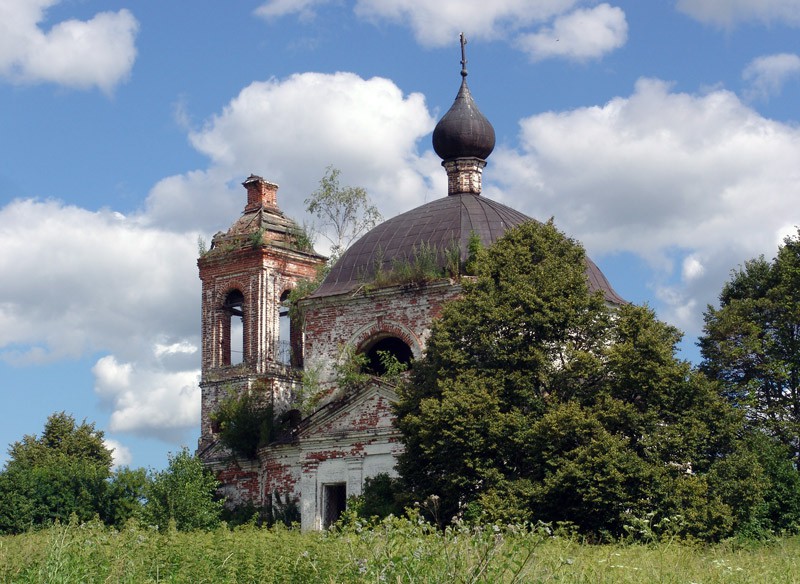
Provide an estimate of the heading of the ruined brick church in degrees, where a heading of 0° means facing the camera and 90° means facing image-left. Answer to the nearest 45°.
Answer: approximately 45°

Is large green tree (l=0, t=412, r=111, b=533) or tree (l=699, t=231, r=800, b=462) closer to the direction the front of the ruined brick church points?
the large green tree

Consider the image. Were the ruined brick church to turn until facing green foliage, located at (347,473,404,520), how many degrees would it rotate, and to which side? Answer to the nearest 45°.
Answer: approximately 45° to its left

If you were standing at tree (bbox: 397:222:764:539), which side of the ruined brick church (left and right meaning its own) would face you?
left

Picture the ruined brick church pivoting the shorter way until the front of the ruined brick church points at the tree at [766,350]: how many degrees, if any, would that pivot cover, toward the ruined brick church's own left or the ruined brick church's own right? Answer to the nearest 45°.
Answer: approximately 135° to the ruined brick church's own left
